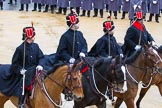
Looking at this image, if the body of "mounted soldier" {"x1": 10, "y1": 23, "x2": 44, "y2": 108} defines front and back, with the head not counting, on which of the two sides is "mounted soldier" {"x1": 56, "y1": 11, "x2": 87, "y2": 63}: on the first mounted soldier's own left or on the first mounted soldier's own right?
on the first mounted soldier's own left

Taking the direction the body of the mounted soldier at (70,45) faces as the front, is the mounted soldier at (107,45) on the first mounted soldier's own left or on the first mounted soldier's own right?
on the first mounted soldier's own left

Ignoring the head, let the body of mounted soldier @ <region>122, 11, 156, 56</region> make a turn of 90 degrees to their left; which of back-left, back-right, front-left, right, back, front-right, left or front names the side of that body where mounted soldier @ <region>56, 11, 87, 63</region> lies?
back
